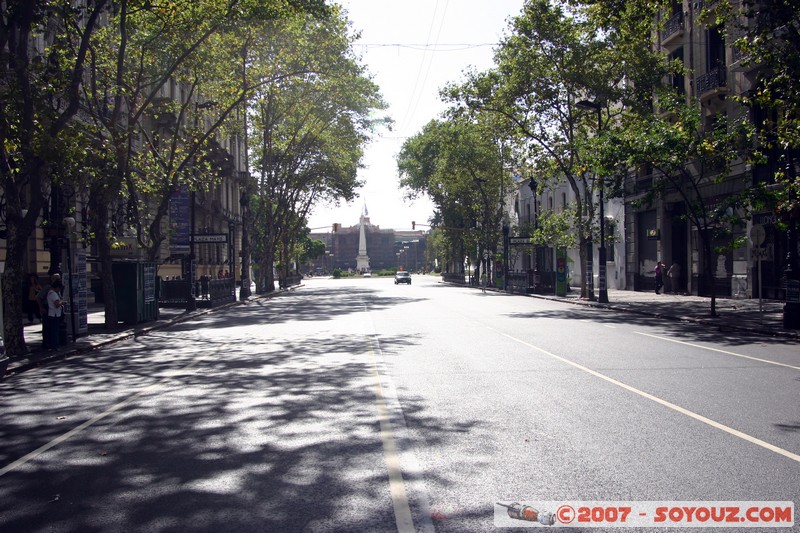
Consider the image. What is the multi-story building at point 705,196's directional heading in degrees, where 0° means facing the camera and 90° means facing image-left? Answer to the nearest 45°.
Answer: approximately 45°

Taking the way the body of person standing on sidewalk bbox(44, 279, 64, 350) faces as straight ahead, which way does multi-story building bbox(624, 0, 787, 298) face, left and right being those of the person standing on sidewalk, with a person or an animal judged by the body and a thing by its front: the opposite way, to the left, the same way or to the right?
the opposite way

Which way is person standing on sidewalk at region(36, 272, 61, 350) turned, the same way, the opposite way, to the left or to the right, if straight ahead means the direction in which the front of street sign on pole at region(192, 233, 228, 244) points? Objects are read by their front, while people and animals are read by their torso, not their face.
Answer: to the left

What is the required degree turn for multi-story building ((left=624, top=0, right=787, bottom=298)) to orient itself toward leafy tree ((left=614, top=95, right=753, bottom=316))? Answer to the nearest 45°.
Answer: approximately 45° to its left

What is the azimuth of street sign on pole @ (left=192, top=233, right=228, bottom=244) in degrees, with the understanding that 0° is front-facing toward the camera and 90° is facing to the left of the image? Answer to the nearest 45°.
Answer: approximately 0°

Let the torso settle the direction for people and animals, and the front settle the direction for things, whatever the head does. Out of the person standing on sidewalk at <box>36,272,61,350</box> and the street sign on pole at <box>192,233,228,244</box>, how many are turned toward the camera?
1

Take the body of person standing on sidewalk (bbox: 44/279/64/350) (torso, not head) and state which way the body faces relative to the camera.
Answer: to the viewer's right
